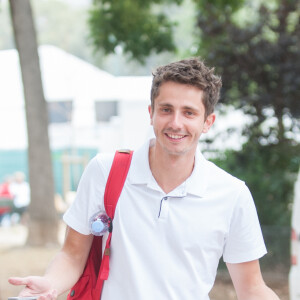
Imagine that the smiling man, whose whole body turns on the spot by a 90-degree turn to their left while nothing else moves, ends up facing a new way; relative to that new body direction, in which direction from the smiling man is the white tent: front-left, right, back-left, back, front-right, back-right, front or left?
left

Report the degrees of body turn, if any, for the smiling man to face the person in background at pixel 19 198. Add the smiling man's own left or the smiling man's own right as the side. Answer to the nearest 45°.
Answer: approximately 180°

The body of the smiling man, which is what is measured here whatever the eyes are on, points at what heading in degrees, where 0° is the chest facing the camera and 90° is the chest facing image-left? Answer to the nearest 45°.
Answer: approximately 0°

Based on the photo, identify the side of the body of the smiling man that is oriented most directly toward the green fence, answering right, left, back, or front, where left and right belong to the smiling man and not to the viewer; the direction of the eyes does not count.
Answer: back

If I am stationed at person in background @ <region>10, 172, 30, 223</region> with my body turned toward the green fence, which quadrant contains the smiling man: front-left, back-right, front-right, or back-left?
back-right
